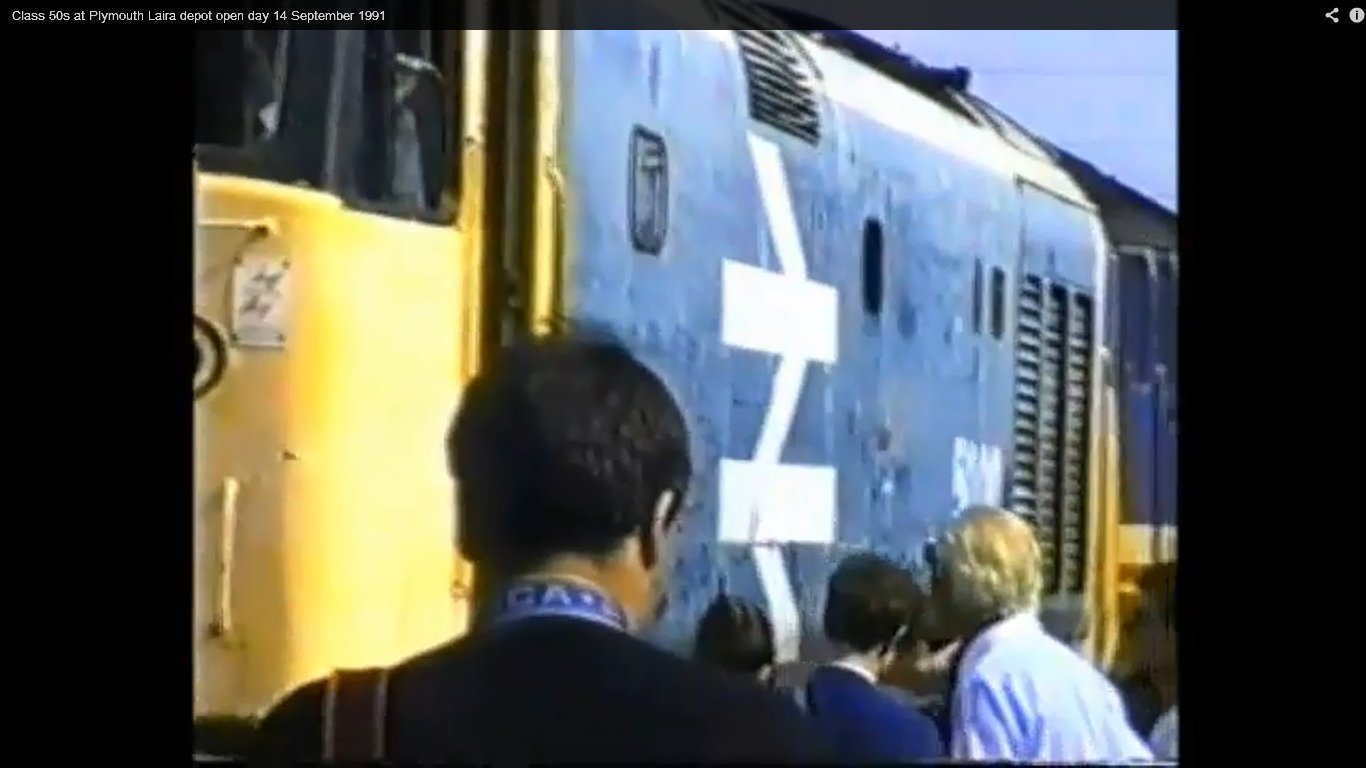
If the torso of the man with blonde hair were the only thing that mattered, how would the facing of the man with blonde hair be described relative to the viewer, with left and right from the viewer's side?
facing away from the viewer and to the left of the viewer

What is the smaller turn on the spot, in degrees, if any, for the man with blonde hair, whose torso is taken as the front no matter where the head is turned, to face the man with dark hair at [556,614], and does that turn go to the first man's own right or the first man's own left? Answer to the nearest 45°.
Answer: approximately 135° to the first man's own left

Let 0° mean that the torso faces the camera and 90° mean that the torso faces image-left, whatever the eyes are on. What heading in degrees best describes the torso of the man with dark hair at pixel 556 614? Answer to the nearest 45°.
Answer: approximately 180°

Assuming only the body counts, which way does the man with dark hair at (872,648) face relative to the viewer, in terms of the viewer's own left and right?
facing away from the viewer and to the right of the viewer
